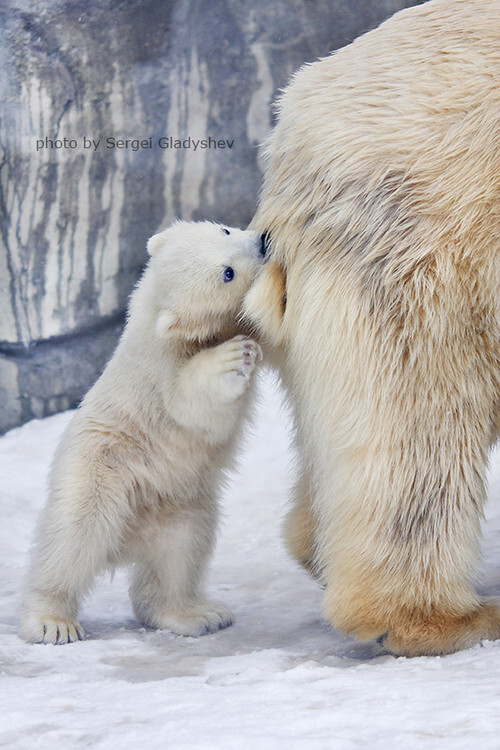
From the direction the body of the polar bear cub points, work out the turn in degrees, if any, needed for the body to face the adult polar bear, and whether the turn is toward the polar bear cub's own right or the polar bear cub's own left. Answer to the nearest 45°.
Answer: approximately 45° to the polar bear cub's own right

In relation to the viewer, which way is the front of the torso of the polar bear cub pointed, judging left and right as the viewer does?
facing to the right of the viewer

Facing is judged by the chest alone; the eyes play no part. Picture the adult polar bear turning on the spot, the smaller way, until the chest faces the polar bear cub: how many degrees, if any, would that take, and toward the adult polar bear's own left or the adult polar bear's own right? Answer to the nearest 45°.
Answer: approximately 135° to the adult polar bear's own left
